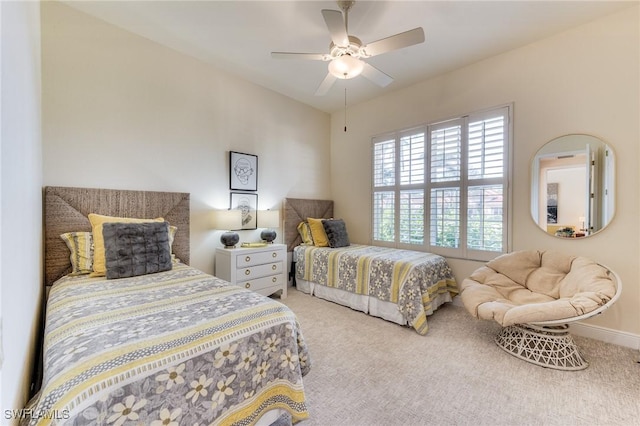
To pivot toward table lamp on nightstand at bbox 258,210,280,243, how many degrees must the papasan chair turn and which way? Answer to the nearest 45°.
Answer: approximately 45° to its right

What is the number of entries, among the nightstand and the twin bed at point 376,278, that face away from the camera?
0

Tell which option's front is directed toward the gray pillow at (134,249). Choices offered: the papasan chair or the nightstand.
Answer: the papasan chair

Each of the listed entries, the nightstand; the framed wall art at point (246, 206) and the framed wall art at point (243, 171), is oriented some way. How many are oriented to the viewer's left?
0

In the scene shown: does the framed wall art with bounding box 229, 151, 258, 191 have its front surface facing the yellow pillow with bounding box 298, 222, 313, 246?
no

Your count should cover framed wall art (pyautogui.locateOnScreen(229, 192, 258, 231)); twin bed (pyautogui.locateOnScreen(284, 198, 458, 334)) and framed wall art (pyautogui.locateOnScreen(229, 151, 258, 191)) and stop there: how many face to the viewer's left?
0

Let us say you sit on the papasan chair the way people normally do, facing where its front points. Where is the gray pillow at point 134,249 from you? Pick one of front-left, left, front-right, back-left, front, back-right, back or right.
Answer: front

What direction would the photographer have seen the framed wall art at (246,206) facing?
facing the viewer and to the right of the viewer

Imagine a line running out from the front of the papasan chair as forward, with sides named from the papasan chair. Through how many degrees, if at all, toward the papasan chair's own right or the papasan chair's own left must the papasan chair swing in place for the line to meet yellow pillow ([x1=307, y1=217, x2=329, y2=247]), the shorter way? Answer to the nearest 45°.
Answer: approximately 45° to the papasan chair's own right

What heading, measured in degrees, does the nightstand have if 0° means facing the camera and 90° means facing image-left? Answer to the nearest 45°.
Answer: approximately 315°

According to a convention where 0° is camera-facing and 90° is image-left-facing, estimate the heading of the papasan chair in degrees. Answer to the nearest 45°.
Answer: approximately 45°

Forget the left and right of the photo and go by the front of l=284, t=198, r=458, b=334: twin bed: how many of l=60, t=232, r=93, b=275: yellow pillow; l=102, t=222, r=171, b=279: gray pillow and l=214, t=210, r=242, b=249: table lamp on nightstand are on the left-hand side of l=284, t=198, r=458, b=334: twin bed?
0

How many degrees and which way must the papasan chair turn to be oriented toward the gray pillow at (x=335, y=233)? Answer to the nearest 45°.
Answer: approximately 45° to its right

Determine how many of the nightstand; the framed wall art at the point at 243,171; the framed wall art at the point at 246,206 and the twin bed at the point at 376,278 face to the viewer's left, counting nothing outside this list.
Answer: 0

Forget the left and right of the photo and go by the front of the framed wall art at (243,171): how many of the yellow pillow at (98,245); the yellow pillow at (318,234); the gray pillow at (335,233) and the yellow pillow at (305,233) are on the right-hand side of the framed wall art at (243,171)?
1

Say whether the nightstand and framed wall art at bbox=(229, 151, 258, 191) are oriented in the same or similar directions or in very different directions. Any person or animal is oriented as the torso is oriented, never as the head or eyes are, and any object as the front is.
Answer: same or similar directions
